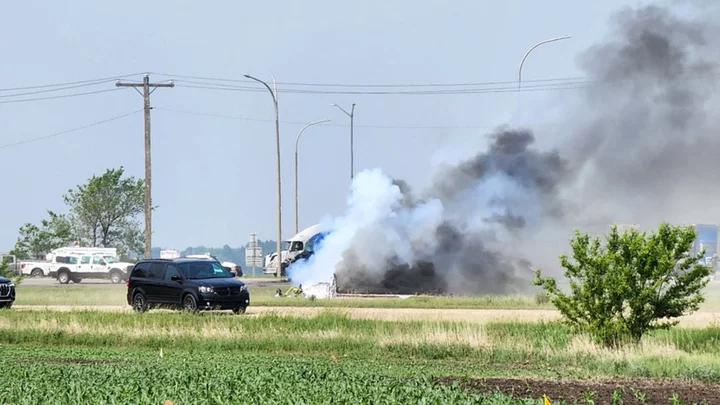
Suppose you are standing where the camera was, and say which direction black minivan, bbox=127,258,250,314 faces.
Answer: facing the viewer and to the right of the viewer

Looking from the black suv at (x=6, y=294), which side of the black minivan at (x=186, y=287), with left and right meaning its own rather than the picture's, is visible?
back

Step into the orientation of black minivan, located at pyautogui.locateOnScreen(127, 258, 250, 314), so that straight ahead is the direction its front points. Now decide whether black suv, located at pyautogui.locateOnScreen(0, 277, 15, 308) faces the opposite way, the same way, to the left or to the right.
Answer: the same way

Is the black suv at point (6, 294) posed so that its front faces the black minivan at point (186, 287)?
yes

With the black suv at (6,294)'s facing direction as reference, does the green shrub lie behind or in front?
in front

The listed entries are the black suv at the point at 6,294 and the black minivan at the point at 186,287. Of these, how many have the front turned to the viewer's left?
0

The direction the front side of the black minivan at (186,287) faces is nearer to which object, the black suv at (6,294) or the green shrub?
the green shrub

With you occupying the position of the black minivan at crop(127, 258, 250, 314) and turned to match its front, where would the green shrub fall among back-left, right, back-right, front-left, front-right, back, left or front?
front
